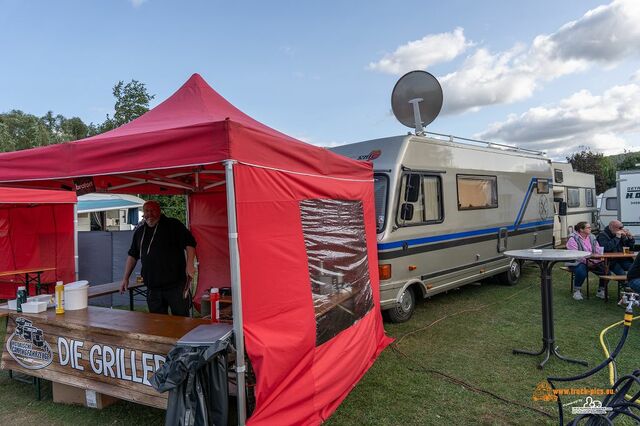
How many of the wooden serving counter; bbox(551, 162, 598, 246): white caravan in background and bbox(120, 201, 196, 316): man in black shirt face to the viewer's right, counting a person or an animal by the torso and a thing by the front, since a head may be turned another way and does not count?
0

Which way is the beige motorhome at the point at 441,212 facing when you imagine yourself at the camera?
facing the viewer and to the left of the viewer

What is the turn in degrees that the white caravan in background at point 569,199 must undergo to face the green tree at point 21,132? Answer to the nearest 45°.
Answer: approximately 45° to its right

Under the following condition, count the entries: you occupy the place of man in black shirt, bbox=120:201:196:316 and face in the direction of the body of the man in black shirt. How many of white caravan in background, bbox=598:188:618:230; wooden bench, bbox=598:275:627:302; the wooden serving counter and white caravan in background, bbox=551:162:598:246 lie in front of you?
1

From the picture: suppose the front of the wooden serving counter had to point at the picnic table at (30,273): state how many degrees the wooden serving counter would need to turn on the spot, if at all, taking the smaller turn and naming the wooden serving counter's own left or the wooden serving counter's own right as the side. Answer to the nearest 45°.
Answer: approximately 135° to the wooden serving counter's own right

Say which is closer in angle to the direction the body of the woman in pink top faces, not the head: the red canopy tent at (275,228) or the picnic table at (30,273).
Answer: the red canopy tent

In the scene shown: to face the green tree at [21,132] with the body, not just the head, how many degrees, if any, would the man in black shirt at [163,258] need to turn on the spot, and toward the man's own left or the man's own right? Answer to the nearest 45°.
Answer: approximately 135° to the man's own right

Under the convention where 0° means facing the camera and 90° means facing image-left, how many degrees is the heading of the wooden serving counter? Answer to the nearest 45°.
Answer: approximately 45°

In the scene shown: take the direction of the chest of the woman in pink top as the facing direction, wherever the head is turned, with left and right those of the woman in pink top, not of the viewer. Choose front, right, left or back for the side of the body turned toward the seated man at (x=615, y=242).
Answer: left

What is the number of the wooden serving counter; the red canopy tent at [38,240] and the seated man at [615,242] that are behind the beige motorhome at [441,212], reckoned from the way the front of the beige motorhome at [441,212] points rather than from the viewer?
1

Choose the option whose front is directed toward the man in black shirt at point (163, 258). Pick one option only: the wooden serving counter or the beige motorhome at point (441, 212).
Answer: the beige motorhome

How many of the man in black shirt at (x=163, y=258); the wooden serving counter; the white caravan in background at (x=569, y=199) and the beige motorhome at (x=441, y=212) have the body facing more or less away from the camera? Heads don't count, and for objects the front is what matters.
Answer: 0

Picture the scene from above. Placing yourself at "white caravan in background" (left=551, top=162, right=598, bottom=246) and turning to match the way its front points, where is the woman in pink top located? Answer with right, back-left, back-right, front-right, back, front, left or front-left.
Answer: front-left

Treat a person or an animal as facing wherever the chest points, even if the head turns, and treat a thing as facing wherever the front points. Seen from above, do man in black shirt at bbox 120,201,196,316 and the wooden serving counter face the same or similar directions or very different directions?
same or similar directions
